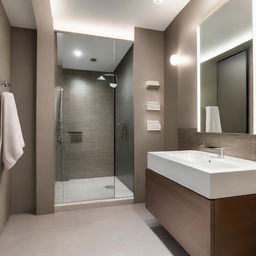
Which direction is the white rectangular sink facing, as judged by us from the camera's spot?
facing the viewer and to the left of the viewer

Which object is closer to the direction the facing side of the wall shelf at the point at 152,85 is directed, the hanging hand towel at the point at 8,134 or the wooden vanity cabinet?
the wooden vanity cabinet

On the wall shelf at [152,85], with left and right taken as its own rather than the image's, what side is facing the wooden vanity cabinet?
front

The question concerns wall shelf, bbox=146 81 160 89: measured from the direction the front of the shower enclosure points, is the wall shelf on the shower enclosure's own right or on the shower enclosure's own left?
on the shower enclosure's own left

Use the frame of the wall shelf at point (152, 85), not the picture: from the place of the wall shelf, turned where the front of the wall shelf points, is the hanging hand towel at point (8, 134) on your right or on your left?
on your right

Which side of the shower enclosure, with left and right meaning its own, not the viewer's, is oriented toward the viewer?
front

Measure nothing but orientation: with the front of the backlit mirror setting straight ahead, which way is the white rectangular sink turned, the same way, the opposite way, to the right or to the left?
the same way

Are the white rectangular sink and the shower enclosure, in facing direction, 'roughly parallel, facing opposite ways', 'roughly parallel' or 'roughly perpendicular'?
roughly perpendicular

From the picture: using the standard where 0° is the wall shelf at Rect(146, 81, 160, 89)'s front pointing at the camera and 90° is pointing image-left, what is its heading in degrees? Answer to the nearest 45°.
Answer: approximately 0°

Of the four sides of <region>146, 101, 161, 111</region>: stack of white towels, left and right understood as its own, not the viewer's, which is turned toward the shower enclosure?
right

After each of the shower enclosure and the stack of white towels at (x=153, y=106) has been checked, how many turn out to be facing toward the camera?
2

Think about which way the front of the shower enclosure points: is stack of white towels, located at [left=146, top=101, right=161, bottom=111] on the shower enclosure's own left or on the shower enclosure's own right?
on the shower enclosure's own left

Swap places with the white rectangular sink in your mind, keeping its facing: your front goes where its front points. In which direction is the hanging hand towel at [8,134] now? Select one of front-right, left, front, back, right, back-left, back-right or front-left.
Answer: front-right

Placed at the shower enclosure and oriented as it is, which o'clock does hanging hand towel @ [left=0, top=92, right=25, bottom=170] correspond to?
The hanging hand towel is roughly at 1 o'clock from the shower enclosure.

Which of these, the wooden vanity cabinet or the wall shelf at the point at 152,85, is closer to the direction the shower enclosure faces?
the wooden vanity cabinet

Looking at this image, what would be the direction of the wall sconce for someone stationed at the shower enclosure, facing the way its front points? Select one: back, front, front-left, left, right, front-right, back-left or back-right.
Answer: front-left

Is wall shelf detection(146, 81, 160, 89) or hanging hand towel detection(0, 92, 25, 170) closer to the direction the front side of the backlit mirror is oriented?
the hanging hand towel

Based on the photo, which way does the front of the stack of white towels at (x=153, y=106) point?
toward the camera
